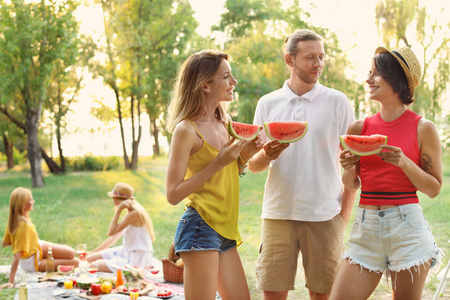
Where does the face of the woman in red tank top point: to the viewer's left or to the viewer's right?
to the viewer's left

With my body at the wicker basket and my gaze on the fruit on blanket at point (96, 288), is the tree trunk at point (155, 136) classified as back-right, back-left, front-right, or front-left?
back-right

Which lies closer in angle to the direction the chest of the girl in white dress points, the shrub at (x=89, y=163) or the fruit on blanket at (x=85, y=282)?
the fruit on blanket

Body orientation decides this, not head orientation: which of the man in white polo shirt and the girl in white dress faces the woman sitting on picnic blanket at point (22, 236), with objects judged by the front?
the girl in white dress

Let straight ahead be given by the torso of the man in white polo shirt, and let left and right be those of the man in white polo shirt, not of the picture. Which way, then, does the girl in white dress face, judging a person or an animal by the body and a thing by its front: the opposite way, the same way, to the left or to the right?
to the right

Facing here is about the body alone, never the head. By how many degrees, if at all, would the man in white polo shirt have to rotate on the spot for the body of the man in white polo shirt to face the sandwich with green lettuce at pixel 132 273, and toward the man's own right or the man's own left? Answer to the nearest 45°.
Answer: approximately 135° to the man's own right

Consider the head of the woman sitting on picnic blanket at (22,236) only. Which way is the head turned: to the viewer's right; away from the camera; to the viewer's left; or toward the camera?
to the viewer's right

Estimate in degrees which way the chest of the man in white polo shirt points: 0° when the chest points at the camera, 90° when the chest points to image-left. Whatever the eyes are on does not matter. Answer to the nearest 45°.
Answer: approximately 0°

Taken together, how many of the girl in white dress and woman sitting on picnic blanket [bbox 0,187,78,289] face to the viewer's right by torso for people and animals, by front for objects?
1

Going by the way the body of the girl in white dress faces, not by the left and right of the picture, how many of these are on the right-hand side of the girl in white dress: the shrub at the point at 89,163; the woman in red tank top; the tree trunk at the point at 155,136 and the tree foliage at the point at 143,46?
3

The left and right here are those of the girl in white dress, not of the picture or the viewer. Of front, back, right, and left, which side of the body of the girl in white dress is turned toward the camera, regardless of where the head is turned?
left

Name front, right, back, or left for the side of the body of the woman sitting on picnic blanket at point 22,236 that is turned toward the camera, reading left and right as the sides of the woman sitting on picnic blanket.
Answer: right

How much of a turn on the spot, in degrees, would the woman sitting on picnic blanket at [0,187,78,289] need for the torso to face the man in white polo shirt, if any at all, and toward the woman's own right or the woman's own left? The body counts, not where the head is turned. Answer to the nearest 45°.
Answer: approximately 45° to the woman's own right

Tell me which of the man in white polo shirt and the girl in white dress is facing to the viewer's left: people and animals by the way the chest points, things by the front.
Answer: the girl in white dress
